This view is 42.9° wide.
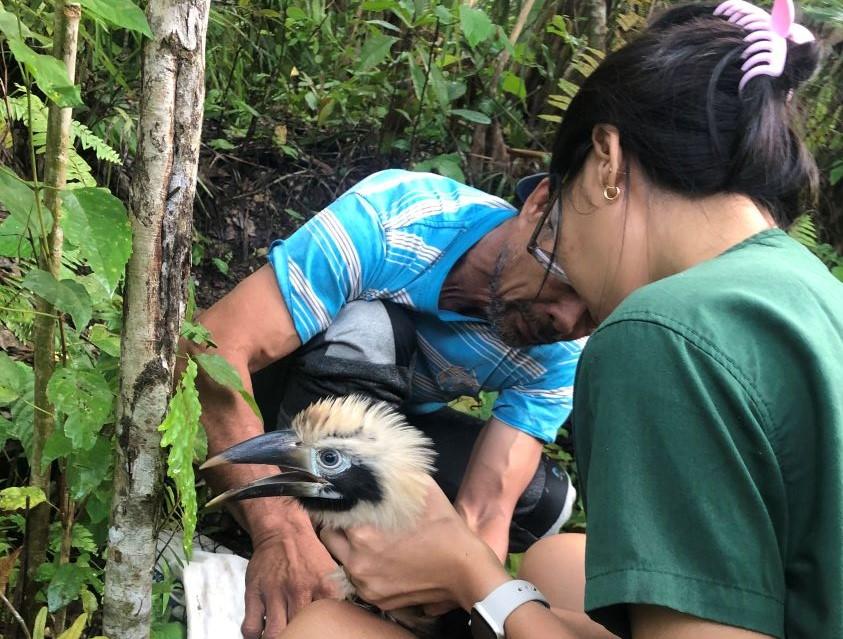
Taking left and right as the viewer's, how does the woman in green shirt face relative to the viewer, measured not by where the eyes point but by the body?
facing away from the viewer and to the left of the viewer

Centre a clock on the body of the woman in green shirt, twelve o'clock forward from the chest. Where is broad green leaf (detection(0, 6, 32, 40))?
The broad green leaf is roughly at 11 o'clock from the woman in green shirt.

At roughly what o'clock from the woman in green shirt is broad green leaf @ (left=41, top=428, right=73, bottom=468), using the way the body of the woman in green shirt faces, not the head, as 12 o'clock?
The broad green leaf is roughly at 11 o'clock from the woman in green shirt.

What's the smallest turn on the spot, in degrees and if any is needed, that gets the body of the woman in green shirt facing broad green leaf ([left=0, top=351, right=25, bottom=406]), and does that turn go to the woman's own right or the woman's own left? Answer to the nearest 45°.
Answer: approximately 45° to the woman's own left

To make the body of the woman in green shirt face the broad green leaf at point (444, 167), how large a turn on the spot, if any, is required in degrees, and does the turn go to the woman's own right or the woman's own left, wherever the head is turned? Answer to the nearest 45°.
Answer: approximately 45° to the woman's own right
